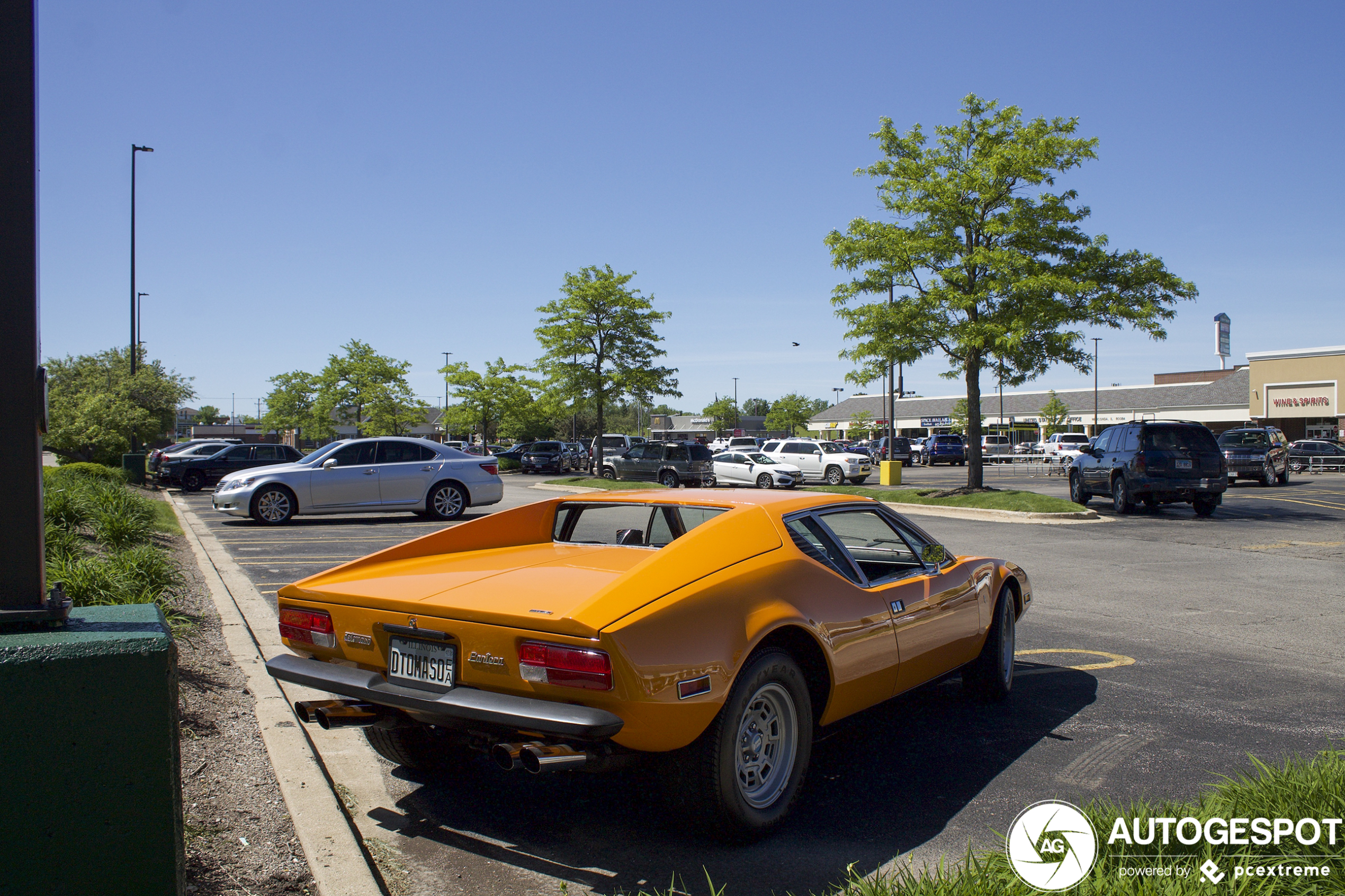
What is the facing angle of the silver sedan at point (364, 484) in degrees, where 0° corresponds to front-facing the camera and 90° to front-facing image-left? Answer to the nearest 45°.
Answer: approximately 90°

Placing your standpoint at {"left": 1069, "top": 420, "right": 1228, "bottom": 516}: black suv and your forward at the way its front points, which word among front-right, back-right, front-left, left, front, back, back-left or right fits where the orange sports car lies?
back-left

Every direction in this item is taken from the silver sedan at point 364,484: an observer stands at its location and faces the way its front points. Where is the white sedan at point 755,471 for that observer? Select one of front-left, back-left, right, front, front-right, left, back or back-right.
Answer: back-right

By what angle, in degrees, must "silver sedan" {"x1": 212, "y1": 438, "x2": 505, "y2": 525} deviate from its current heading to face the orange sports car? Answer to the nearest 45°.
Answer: approximately 90° to its left

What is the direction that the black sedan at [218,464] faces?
to the viewer's left

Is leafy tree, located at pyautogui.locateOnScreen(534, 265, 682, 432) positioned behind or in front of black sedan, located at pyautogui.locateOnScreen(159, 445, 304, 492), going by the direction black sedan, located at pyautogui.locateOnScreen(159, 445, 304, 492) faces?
behind

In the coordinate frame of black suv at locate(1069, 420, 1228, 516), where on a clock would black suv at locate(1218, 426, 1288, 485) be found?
black suv at locate(1218, 426, 1288, 485) is roughly at 2 o'clock from black suv at locate(1069, 420, 1228, 516).

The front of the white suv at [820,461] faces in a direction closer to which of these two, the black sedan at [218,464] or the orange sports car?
the orange sports car

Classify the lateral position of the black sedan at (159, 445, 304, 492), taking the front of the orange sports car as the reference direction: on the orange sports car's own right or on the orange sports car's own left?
on the orange sports car's own left

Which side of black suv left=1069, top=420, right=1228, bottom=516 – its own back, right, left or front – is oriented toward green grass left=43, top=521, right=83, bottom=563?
left

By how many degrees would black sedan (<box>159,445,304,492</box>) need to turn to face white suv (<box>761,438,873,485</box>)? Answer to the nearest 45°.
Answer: approximately 180°

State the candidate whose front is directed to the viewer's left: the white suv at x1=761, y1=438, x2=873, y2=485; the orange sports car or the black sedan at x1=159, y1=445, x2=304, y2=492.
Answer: the black sedan

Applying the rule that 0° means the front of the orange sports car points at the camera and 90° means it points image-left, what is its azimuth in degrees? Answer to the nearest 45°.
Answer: approximately 225°

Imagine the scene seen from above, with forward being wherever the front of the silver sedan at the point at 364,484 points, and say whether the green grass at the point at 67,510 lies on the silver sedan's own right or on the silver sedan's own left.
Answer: on the silver sedan's own left
